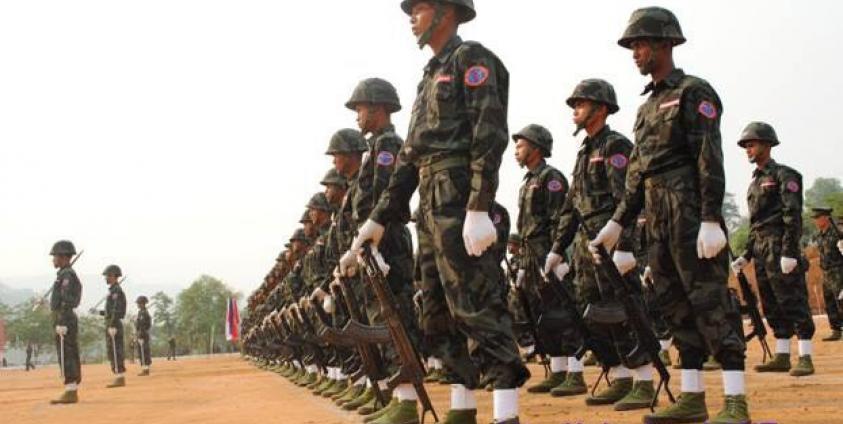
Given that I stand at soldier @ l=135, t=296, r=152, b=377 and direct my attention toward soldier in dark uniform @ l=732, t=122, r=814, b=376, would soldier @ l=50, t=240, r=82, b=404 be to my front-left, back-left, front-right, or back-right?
front-right

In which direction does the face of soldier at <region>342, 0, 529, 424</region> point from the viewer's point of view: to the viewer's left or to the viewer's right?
to the viewer's left

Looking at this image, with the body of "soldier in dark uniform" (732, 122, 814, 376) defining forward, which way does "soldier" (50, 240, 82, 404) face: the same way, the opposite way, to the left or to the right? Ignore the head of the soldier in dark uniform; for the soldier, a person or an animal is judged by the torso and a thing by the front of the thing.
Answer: the same way

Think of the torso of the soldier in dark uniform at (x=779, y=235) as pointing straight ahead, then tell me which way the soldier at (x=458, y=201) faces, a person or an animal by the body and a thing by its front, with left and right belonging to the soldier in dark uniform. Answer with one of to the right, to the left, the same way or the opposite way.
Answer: the same way

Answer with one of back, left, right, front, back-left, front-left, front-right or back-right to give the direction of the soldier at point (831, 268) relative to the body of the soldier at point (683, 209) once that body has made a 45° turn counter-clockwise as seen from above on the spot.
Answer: back

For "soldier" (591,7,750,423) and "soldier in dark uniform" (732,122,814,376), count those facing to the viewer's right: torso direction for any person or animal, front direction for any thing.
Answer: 0

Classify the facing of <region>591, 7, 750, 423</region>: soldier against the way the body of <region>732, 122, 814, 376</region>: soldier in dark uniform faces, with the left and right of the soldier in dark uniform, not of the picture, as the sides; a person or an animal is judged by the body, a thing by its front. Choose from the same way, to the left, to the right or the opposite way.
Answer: the same way

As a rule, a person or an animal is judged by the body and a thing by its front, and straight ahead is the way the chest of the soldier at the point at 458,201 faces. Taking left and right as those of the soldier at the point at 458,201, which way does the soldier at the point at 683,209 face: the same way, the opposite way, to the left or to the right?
the same way
